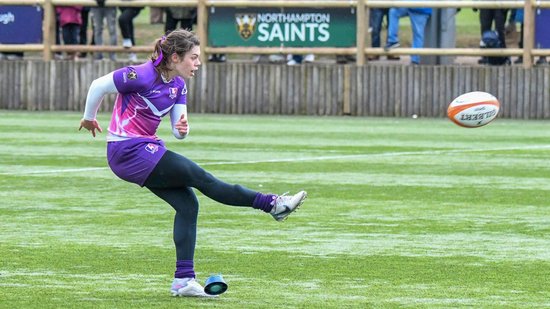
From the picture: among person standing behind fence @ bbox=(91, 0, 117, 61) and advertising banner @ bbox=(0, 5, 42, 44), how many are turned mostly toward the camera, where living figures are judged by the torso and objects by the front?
2

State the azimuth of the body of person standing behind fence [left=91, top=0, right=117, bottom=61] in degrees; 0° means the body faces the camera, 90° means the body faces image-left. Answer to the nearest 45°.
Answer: approximately 0°

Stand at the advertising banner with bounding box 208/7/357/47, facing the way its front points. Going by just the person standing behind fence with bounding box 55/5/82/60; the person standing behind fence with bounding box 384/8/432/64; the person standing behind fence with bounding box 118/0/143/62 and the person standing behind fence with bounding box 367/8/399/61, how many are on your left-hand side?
2

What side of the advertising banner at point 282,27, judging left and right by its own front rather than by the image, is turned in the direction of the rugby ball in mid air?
front

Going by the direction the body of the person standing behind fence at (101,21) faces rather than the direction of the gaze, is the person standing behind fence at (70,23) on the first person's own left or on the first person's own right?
on the first person's own right

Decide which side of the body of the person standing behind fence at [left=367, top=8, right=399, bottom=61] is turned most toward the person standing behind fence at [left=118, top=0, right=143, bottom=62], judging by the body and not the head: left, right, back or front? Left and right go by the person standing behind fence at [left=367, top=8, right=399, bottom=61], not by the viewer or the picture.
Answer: right

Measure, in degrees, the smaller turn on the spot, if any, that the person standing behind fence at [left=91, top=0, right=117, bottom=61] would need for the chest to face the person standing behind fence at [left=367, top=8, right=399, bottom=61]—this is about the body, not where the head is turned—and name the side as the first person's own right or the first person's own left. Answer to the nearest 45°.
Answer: approximately 90° to the first person's own left

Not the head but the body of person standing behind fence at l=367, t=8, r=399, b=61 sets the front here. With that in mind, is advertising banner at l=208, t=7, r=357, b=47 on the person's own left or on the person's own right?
on the person's own right

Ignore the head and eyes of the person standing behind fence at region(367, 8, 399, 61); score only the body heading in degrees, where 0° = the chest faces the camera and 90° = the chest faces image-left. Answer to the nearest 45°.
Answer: approximately 0°
